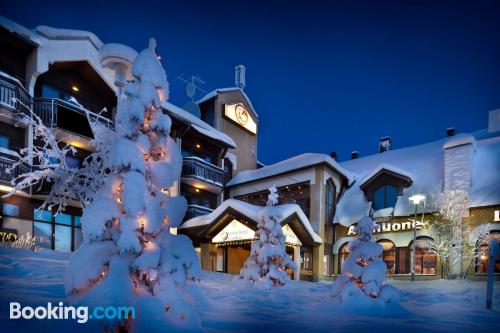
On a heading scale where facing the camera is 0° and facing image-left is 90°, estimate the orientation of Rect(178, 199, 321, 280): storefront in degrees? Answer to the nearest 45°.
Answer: approximately 0°

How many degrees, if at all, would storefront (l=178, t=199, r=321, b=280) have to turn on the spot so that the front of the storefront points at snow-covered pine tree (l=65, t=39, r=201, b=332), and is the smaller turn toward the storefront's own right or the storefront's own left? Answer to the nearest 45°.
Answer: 0° — it already faces it
